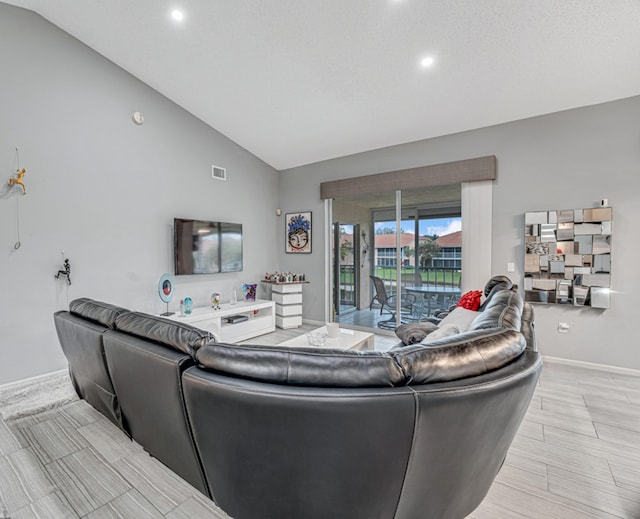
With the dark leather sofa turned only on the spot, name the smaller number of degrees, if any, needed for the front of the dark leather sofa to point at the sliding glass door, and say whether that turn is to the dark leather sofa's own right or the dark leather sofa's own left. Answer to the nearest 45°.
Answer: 0° — it already faces it

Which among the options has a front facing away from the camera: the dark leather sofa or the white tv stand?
the dark leather sofa

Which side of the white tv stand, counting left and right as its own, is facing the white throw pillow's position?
front

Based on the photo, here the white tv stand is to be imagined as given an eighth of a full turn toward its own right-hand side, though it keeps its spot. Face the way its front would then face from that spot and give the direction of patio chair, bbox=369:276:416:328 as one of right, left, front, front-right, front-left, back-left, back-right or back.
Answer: left

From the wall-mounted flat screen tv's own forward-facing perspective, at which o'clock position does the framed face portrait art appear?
The framed face portrait art is roughly at 10 o'clock from the wall-mounted flat screen tv.

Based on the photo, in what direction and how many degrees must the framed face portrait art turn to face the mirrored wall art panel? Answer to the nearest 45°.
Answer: approximately 45° to its left

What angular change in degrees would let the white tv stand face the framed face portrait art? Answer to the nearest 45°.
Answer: approximately 90° to its left

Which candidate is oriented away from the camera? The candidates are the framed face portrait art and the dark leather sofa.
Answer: the dark leather sofa

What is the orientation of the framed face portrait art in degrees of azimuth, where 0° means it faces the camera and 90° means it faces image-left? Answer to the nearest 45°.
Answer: approximately 0°

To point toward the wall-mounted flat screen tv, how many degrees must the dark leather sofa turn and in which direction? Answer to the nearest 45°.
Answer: approximately 45° to its left

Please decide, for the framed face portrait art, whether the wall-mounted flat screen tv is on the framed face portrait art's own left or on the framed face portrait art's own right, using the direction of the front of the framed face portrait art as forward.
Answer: on the framed face portrait art's own right

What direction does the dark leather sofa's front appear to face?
away from the camera

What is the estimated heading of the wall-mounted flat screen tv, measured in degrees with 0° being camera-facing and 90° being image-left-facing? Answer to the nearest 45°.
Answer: approximately 315°

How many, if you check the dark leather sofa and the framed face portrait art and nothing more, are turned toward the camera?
1

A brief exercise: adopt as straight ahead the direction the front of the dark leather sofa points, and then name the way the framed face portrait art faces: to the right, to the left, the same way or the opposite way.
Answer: the opposite way

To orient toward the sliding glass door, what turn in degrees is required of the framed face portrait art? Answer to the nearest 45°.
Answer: approximately 45° to its left

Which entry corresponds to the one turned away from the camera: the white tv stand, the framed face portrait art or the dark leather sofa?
the dark leather sofa
